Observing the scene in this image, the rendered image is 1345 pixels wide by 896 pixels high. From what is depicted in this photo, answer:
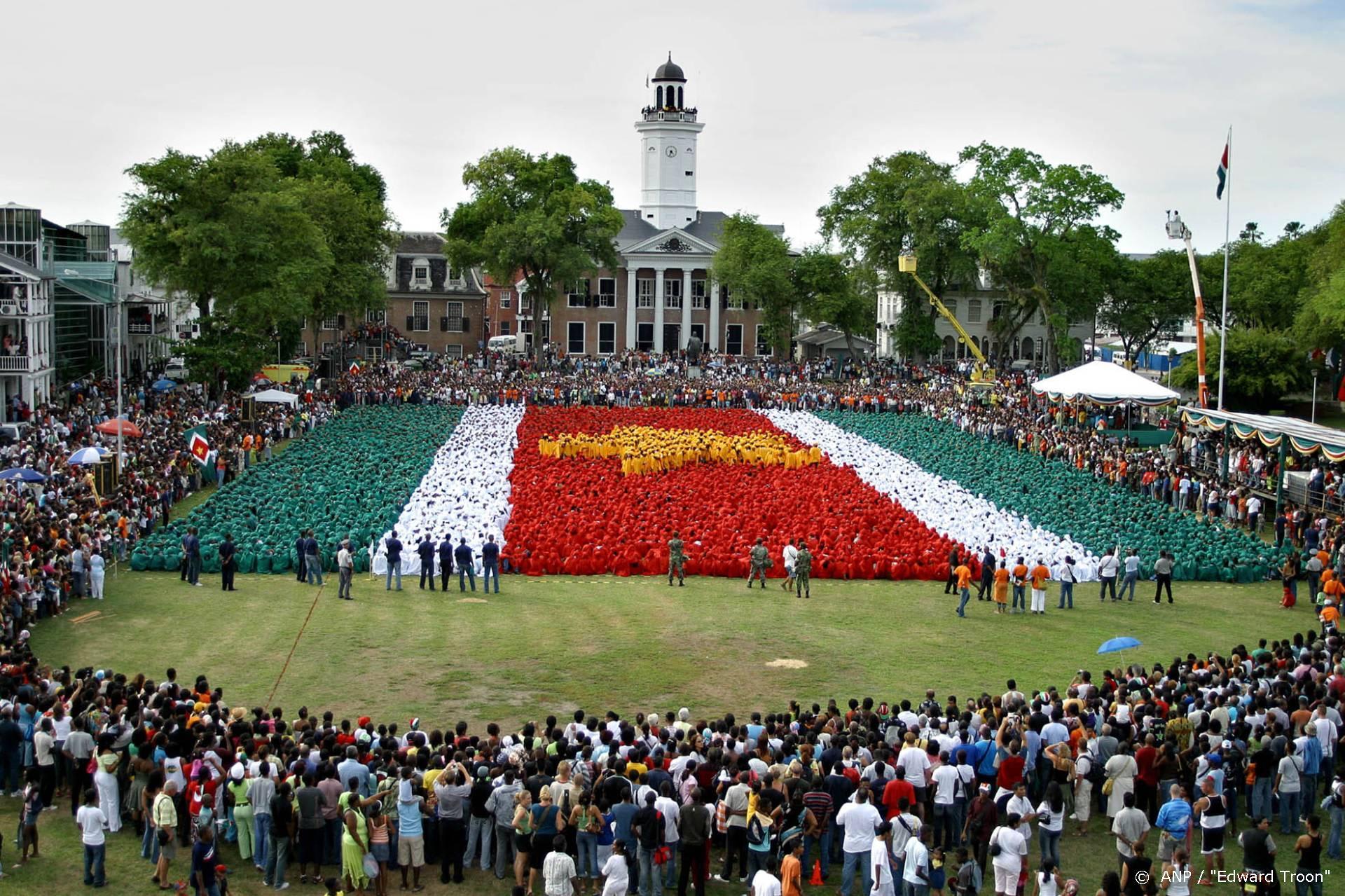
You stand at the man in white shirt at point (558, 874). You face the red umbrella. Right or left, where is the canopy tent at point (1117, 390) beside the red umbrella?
right

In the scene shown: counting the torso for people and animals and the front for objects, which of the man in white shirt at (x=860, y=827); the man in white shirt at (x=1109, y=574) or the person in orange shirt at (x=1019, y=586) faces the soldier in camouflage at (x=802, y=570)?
the man in white shirt at (x=860, y=827)

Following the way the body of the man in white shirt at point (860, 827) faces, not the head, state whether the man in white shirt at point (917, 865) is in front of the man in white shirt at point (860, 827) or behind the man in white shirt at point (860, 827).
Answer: behind

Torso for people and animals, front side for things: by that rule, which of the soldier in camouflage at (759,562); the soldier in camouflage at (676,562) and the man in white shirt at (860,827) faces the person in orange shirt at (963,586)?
the man in white shirt

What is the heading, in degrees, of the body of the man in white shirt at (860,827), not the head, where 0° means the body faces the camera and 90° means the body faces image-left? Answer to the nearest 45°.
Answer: approximately 180°
